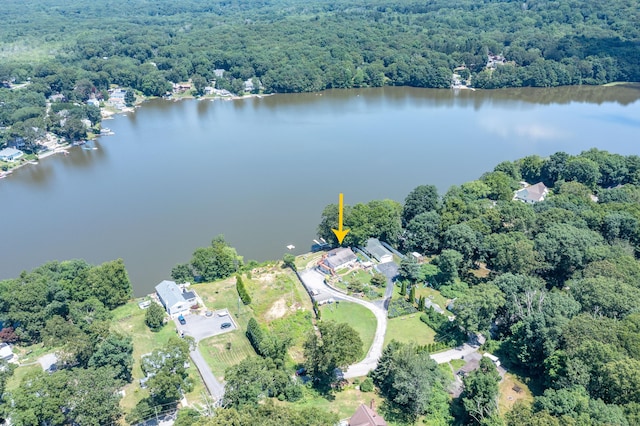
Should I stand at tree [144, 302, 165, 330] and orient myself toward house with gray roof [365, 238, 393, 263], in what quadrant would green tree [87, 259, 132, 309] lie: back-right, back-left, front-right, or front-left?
back-left

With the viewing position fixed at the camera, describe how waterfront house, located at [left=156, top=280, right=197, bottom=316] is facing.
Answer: facing the viewer and to the right of the viewer

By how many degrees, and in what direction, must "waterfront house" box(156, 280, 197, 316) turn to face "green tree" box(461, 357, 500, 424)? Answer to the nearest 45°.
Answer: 0° — it already faces it

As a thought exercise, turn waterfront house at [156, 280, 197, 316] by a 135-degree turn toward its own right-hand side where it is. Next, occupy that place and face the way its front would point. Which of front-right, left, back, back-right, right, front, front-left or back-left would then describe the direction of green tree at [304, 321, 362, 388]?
back-left

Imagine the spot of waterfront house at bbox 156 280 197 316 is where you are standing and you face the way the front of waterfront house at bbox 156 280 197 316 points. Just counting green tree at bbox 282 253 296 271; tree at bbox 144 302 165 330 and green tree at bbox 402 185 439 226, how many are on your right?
1

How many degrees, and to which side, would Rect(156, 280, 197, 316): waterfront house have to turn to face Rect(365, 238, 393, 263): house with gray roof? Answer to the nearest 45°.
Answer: approximately 45° to its left

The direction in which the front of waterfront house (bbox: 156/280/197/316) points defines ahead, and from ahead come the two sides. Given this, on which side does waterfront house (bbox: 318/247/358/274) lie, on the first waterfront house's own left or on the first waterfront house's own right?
on the first waterfront house's own left

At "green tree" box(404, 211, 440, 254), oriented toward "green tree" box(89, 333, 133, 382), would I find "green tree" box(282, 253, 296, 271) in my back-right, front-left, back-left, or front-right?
front-right

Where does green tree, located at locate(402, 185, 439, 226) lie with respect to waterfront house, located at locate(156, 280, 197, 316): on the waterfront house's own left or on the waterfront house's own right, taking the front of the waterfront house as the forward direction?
on the waterfront house's own left
